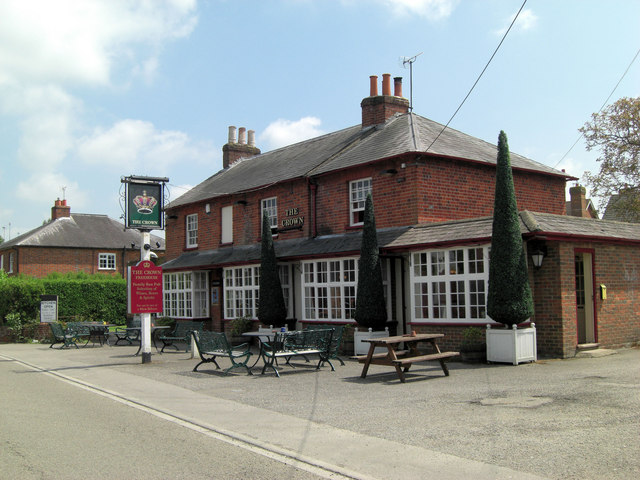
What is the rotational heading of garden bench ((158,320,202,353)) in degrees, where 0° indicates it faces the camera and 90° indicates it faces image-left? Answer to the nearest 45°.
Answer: approximately 45°

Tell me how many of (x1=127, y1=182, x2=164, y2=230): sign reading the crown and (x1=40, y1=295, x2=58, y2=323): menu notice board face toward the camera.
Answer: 2

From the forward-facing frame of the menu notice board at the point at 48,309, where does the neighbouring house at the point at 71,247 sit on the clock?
The neighbouring house is roughly at 6 o'clock from the menu notice board.

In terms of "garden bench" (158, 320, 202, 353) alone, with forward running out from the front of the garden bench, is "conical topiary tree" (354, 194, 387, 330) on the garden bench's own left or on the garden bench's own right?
on the garden bench's own left

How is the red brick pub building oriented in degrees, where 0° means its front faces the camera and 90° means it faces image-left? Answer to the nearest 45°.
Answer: approximately 45°

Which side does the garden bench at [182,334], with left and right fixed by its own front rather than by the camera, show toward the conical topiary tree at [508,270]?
left

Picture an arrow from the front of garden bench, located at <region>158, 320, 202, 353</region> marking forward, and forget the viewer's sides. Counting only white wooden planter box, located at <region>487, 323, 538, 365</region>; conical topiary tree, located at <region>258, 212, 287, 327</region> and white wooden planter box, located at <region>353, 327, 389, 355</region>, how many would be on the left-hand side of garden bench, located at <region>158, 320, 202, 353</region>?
3

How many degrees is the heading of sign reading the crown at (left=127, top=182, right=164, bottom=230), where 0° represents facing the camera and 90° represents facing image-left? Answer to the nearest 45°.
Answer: approximately 0°

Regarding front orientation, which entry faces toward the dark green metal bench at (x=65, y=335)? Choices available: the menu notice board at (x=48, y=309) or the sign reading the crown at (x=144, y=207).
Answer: the menu notice board

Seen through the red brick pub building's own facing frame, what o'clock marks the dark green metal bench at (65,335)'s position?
The dark green metal bench is roughly at 2 o'clock from the red brick pub building.
